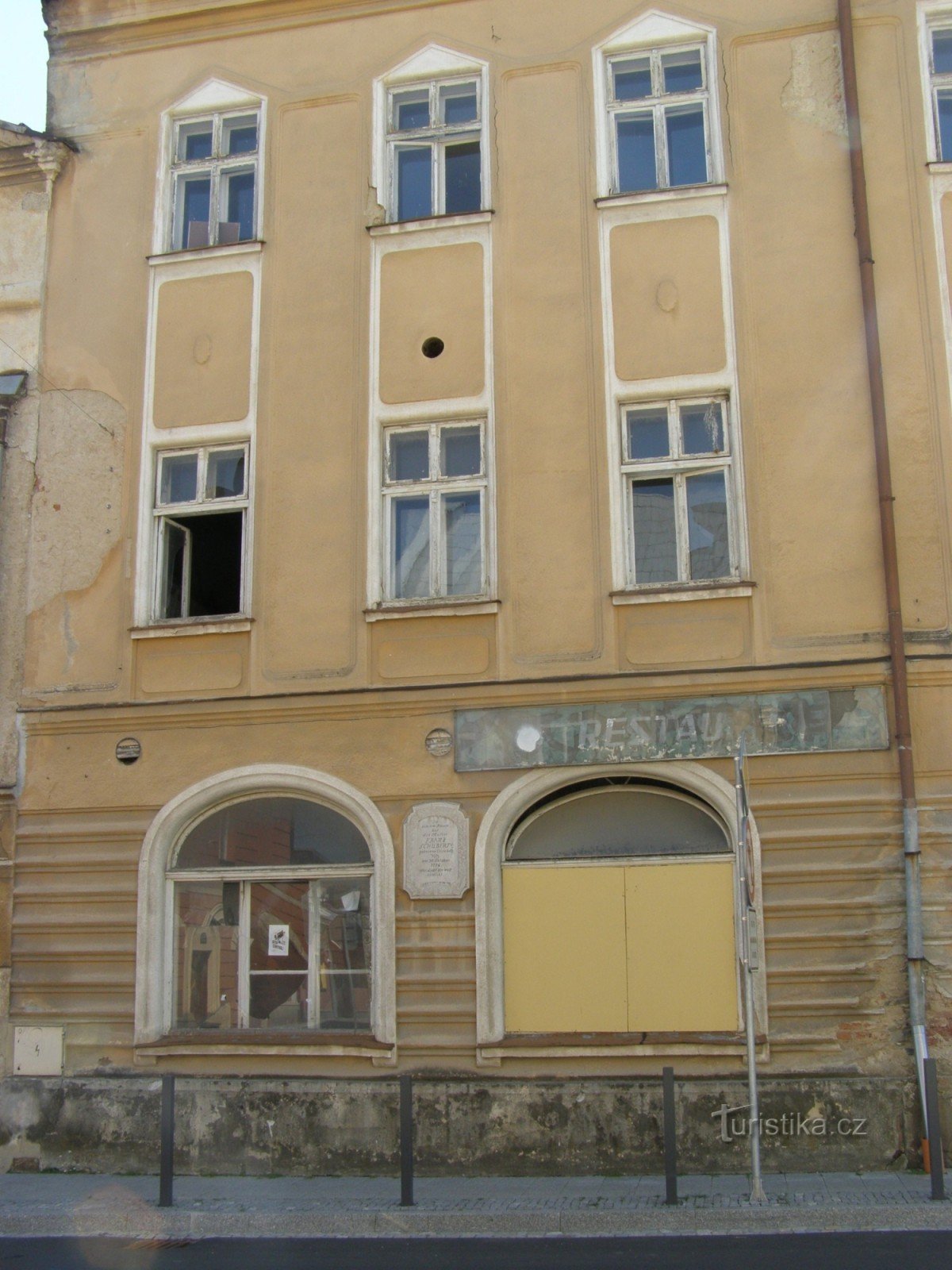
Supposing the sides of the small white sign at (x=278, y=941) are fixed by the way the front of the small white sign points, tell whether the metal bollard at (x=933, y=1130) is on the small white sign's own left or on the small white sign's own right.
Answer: on the small white sign's own left

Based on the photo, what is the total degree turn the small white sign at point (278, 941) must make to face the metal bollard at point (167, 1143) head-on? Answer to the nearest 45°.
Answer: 0° — it already faces it

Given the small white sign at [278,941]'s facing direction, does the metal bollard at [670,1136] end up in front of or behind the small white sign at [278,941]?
in front

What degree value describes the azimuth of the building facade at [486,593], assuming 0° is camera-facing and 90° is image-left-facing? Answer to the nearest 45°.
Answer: approximately 0°
